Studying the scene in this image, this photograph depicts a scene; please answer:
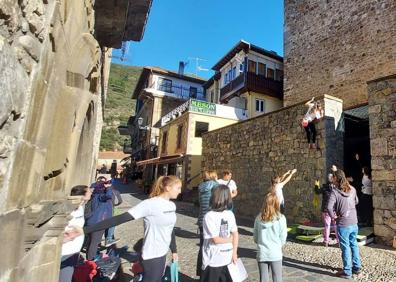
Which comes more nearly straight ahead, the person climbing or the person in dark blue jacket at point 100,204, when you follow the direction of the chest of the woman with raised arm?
the person climbing

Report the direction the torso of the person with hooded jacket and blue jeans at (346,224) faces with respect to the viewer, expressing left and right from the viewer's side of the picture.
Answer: facing away from the viewer and to the left of the viewer

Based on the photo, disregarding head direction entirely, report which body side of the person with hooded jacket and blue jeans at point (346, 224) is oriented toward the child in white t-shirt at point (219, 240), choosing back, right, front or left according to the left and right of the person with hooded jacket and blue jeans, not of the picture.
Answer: left

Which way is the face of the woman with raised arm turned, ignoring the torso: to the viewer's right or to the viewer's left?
to the viewer's right

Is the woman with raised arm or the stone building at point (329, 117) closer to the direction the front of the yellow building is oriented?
the woman with raised arm

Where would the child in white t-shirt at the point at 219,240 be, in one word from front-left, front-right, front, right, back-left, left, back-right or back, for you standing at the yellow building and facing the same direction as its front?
front-left

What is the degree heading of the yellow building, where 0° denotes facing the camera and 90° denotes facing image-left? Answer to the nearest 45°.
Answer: approximately 45°

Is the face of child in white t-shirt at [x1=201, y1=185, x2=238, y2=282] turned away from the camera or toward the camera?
away from the camera

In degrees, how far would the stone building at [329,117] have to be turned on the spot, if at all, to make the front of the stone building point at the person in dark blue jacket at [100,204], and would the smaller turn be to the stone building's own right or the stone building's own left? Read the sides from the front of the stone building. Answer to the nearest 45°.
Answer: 0° — it already faces them

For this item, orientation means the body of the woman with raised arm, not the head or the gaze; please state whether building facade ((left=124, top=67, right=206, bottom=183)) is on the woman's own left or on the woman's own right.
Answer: on the woman's own left

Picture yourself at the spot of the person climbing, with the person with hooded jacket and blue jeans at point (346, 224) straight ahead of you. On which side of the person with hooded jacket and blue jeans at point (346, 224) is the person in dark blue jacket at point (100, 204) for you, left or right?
right
